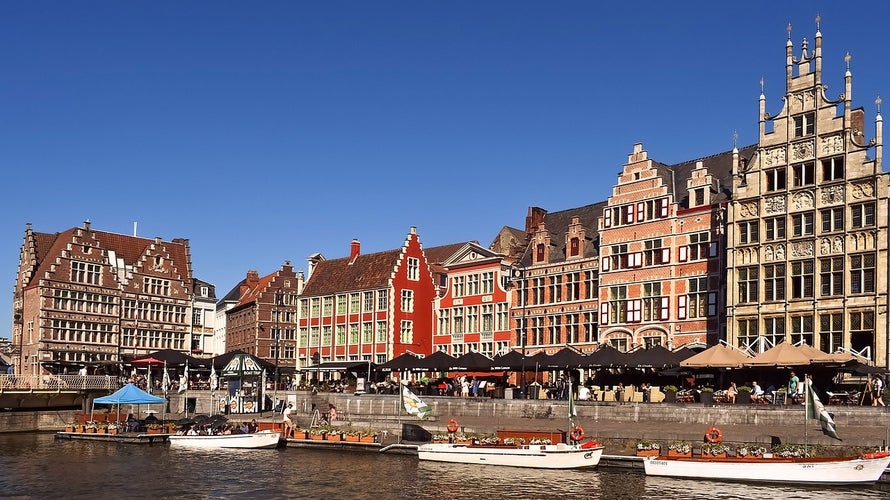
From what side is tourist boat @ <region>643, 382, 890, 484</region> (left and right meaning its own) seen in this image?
right

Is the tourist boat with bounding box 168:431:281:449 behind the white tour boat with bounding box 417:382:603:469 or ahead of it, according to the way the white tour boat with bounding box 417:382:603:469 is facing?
behind

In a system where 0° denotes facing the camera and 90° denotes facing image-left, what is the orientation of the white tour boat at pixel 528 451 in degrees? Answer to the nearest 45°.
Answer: approximately 270°

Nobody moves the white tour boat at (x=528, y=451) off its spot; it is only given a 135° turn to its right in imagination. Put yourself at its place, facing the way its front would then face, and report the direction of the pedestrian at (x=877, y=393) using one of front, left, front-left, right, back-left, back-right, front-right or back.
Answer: back-left

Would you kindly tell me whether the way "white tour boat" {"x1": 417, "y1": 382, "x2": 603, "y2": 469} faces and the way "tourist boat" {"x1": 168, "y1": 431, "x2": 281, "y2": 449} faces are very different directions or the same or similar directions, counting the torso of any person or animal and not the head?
same or similar directions

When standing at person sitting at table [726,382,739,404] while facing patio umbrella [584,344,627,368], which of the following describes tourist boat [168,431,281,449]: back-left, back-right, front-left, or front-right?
front-left
